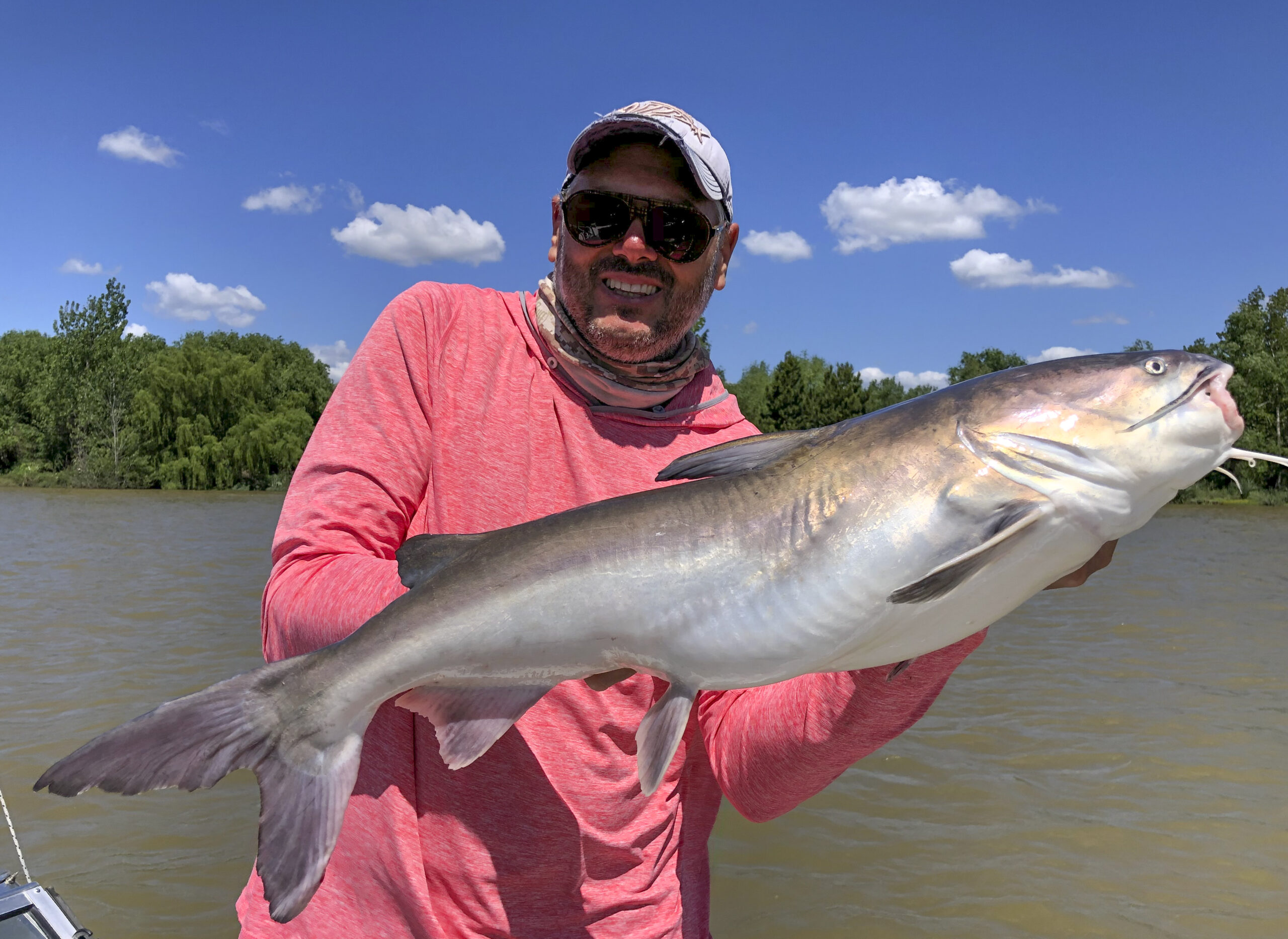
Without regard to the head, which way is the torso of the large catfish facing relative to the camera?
to the viewer's right

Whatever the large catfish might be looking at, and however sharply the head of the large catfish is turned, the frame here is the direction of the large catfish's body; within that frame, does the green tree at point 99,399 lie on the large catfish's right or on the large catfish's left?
on the large catfish's left

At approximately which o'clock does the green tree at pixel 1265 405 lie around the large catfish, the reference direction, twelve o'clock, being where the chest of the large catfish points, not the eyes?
The green tree is roughly at 10 o'clock from the large catfish.
